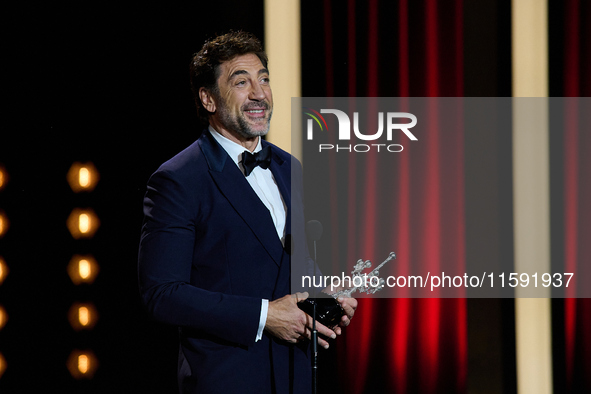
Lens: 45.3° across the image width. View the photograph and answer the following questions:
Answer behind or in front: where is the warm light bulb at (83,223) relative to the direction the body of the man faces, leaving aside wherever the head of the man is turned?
behind

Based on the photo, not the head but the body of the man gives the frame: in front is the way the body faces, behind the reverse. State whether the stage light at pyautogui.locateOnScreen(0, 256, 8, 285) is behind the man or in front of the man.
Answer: behind

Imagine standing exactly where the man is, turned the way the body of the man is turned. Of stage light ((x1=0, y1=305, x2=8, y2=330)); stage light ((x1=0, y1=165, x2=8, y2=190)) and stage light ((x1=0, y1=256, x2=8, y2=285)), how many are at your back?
3

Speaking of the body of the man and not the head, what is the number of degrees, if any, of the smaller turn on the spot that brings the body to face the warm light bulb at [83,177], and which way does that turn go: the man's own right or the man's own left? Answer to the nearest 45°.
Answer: approximately 180°

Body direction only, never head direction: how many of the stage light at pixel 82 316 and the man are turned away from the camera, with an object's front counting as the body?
0

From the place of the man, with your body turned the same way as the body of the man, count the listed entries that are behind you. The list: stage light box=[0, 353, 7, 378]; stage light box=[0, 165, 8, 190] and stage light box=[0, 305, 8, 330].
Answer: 3

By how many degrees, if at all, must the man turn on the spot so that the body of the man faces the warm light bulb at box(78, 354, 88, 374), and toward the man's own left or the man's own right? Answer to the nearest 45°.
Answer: approximately 180°

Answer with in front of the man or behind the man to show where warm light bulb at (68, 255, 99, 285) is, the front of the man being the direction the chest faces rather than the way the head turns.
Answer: behind

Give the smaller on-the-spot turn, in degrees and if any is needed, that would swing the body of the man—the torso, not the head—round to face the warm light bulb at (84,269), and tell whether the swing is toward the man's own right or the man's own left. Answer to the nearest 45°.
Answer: approximately 180°

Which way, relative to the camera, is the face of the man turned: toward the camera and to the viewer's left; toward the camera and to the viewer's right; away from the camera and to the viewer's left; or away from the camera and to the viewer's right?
toward the camera and to the viewer's right

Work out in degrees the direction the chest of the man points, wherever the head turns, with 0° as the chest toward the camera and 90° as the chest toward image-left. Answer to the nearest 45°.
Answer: approximately 315°

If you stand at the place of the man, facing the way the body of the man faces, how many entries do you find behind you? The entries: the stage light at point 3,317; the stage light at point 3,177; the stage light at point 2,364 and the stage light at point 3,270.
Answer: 4

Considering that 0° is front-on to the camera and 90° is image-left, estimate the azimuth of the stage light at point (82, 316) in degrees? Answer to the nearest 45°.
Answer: approximately 0°
